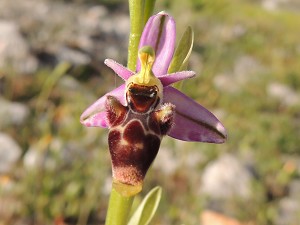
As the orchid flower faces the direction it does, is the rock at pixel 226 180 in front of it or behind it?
behind

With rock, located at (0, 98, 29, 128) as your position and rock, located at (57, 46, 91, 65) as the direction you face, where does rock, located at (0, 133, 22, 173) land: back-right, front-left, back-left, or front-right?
back-right

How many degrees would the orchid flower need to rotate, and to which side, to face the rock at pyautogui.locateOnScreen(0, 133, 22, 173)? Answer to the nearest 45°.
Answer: approximately 135° to its right

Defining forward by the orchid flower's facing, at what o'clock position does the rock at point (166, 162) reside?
The rock is roughly at 6 o'clock from the orchid flower.

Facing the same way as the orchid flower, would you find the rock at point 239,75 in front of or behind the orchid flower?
behind

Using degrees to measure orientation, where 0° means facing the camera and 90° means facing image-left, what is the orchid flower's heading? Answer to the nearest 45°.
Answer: approximately 0°

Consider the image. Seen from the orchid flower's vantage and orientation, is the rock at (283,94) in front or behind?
behind

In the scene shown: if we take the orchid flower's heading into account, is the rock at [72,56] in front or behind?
behind

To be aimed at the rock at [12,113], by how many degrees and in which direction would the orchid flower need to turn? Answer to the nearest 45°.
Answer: approximately 135° to its right
